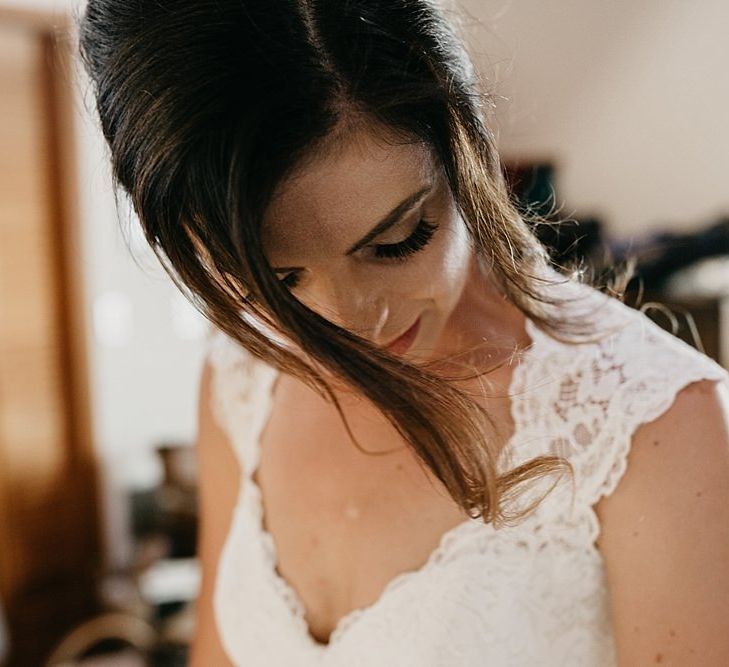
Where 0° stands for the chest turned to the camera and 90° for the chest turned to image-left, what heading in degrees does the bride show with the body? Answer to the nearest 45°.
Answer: approximately 45°

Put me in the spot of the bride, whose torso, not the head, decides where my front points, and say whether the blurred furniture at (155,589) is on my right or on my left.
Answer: on my right

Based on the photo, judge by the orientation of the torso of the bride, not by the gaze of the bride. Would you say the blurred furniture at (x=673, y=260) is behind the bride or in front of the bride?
behind
